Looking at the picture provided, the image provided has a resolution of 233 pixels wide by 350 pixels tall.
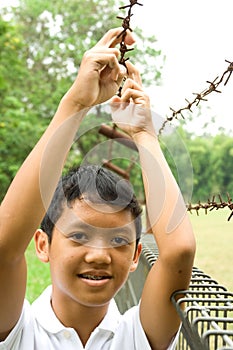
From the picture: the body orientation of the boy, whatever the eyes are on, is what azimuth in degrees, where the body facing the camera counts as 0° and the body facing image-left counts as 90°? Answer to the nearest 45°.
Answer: approximately 0°
